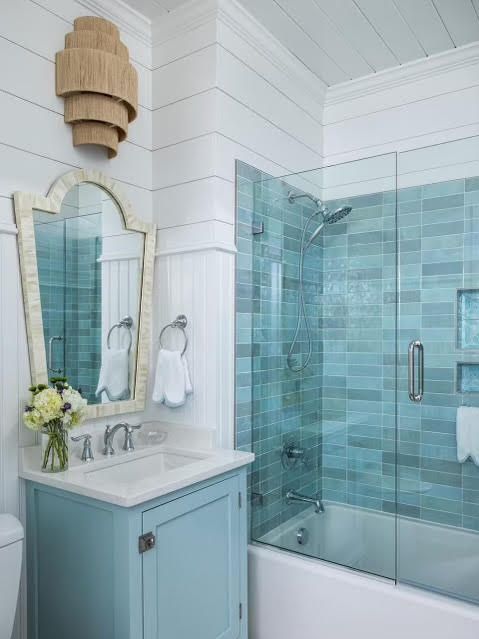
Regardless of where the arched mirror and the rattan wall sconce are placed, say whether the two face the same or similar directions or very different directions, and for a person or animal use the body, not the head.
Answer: same or similar directions

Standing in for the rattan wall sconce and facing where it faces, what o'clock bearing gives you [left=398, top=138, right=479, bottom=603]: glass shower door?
The glass shower door is roughly at 11 o'clock from the rattan wall sconce.

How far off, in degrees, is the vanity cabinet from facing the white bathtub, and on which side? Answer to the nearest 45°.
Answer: approximately 45° to its left

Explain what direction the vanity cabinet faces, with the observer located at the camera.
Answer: facing the viewer and to the right of the viewer

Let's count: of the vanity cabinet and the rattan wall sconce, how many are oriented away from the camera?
0

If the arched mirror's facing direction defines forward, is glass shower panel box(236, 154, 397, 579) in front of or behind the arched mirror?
in front

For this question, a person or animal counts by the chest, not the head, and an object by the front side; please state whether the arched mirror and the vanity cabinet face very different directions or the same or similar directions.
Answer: same or similar directions

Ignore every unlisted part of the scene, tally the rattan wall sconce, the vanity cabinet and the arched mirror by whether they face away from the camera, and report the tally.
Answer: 0
